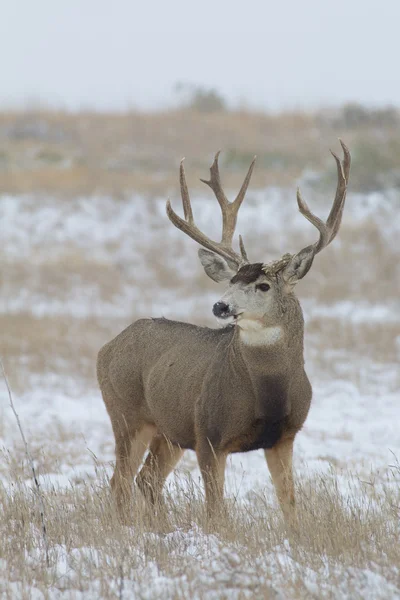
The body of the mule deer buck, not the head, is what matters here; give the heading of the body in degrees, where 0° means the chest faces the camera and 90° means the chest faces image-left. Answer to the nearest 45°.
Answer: approximately 315°
